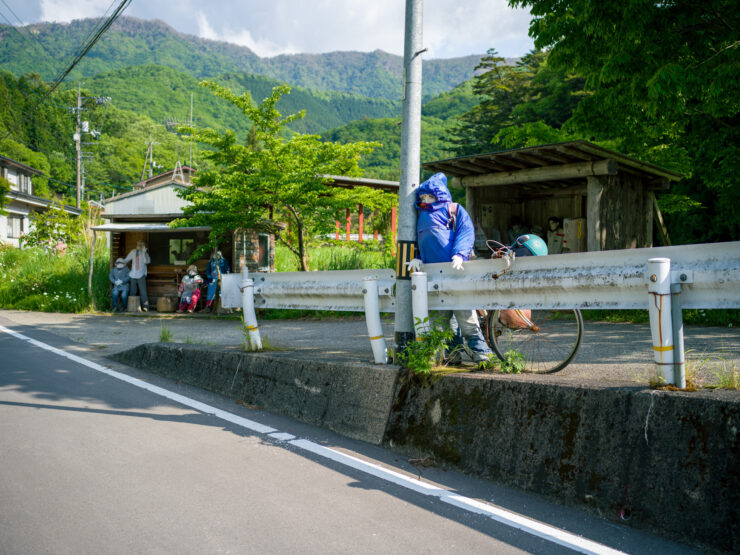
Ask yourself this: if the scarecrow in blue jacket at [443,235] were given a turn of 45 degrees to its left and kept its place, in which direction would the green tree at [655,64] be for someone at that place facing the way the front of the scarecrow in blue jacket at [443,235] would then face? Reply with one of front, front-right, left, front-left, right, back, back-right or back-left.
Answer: back-left

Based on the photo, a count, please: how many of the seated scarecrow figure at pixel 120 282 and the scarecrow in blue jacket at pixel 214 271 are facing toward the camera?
2

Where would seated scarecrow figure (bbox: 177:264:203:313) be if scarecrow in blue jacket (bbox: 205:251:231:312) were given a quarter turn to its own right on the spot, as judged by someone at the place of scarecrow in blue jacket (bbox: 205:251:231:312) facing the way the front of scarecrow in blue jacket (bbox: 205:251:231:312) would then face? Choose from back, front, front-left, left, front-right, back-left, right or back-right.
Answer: front-right

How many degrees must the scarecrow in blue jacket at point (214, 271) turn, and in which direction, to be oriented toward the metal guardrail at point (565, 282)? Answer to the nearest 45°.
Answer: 0° — it already faces it

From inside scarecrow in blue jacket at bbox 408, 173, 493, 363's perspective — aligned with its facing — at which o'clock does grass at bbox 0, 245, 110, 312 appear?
The grass is roughly at 3 o'clock from the scarecrow in blue jacket.

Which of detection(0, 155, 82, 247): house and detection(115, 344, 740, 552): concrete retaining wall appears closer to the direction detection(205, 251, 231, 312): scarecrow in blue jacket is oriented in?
the concrete retaining wall

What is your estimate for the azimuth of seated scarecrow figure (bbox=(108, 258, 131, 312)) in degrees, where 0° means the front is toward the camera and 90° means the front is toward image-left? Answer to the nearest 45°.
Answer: approximately 0°

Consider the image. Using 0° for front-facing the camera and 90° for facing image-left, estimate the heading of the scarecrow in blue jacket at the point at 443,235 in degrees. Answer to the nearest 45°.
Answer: approximately 45°

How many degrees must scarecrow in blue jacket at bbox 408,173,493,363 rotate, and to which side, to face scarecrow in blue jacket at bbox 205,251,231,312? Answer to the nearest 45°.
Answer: approximately 90° to its right

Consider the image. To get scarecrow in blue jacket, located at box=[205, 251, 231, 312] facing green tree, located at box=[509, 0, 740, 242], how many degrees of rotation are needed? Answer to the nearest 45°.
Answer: approximately 45° to its left
